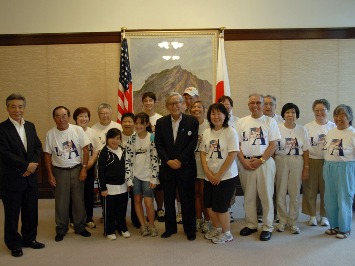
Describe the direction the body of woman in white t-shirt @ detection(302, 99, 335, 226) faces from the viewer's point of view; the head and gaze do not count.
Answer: toward the camera

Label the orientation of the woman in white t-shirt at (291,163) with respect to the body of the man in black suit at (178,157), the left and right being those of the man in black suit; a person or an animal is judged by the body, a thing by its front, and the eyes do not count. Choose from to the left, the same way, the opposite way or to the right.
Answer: the same way

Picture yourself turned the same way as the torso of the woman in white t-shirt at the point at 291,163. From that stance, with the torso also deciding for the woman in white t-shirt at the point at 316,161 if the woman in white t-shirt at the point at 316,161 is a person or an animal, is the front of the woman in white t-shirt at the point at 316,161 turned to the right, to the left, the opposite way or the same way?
the same way

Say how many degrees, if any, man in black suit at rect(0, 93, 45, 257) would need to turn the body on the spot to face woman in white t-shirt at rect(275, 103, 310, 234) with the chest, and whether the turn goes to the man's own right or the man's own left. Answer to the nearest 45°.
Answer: approximately 45° to the man's own left

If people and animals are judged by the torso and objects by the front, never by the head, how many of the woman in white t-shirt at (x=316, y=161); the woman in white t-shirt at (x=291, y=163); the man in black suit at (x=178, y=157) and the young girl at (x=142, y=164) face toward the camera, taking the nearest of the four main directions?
4

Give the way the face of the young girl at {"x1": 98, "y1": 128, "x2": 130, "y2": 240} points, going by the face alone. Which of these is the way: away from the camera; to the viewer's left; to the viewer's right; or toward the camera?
toward the camera

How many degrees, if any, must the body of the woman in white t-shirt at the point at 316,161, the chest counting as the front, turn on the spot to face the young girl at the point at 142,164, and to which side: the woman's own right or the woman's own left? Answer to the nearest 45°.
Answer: approximately 45° to the woman's own right

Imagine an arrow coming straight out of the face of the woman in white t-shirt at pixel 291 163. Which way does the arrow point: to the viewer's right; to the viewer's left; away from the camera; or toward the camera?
toward the camera

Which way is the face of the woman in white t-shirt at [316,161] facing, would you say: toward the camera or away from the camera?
toward the camera

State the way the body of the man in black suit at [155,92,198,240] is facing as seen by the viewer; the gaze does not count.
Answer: toward the camera

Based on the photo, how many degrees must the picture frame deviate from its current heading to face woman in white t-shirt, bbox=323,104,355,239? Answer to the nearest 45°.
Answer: approximately 45° to its left

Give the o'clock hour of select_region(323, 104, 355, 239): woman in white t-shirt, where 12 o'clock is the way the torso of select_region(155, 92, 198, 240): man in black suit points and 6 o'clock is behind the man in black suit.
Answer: The woman in white t-shirt is roughly at 9 o'clock from the man in black suit.

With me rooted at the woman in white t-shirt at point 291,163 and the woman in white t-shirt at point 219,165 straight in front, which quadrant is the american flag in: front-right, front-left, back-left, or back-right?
front-right

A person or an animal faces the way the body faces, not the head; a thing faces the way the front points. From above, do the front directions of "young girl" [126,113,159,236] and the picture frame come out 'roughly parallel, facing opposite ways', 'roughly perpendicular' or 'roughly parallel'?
roughly parallel

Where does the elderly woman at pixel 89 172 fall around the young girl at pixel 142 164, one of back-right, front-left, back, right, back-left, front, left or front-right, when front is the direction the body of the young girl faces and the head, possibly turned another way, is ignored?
back-right

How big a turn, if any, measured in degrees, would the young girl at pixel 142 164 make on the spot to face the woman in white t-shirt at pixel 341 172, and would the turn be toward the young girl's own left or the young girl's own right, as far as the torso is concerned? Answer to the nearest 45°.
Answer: approximately 90° to the young girl's own left

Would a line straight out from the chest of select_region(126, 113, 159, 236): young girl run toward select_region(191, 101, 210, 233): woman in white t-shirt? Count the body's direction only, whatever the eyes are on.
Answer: no

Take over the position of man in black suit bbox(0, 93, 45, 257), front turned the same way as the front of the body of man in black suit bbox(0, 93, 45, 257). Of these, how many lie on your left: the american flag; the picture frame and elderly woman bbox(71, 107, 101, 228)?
3

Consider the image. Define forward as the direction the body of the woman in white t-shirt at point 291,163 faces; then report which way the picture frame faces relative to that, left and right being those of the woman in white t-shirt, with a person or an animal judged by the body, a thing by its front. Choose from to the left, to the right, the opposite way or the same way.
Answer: the same way

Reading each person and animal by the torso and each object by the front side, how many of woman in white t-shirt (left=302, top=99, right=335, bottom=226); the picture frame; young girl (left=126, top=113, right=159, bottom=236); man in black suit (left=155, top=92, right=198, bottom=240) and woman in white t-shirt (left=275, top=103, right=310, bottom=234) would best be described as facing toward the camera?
5
